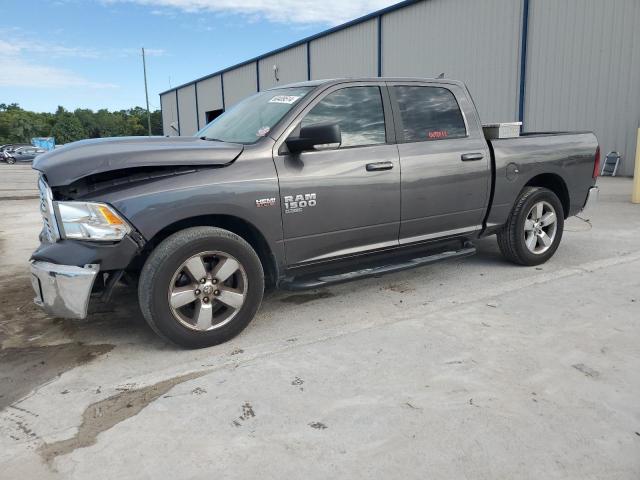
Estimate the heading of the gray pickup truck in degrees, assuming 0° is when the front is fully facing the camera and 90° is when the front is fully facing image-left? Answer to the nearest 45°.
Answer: approximately 45°

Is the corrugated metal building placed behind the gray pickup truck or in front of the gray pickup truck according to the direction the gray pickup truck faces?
behind

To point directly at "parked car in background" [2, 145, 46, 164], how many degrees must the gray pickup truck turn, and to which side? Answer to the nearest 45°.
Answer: approximately 90° to its right
